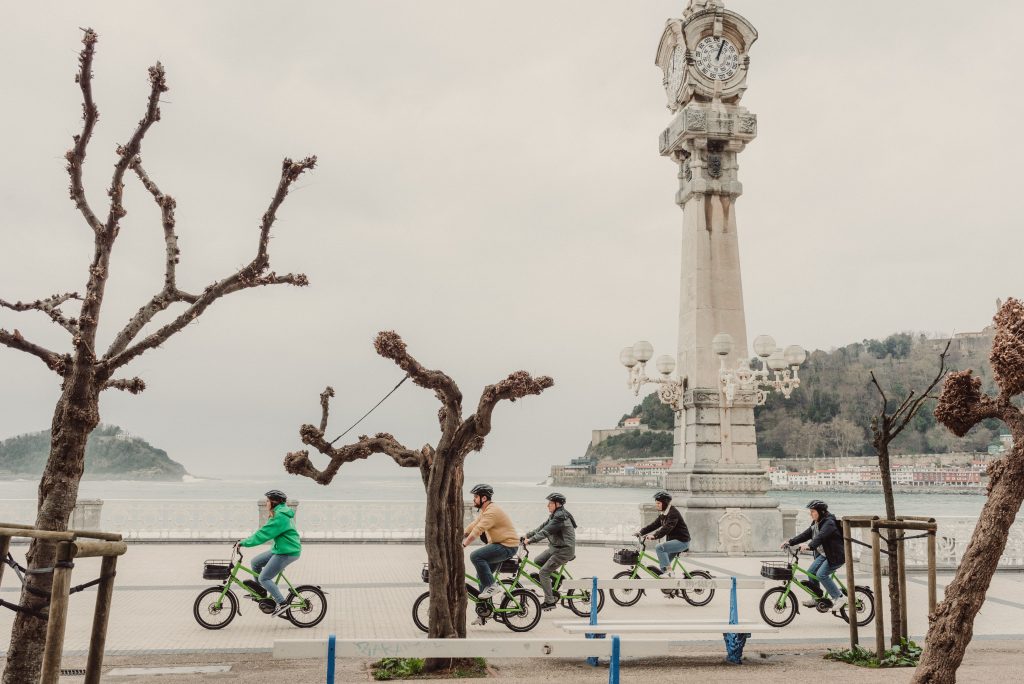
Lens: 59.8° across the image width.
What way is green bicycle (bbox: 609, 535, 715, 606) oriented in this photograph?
to the viewer's left

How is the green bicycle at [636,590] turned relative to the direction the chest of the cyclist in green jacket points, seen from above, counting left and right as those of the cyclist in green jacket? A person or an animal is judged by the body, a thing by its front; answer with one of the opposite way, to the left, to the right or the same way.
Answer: the same way

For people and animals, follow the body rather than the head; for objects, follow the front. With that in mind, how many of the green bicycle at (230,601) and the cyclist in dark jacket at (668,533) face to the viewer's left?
2

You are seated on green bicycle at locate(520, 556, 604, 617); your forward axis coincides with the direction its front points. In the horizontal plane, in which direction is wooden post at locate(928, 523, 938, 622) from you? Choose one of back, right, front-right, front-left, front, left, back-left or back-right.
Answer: back-left

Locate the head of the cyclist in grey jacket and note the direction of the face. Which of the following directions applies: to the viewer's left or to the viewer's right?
to the viewer's left

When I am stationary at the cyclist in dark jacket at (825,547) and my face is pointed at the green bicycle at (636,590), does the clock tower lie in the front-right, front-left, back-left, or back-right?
front-right

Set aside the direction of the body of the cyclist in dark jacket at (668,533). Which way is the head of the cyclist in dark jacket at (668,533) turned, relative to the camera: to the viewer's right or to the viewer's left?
to the viewer's left

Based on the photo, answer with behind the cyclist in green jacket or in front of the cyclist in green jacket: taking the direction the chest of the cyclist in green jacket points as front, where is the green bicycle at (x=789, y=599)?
behind

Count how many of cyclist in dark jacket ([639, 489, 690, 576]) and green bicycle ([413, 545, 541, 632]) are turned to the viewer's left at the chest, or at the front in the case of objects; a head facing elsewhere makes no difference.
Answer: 2

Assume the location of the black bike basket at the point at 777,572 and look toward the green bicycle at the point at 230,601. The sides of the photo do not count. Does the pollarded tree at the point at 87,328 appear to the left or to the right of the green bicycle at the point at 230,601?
left

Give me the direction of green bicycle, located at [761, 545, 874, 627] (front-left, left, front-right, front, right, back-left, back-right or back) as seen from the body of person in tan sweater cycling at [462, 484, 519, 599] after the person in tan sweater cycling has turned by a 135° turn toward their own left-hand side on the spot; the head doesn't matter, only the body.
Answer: front-left

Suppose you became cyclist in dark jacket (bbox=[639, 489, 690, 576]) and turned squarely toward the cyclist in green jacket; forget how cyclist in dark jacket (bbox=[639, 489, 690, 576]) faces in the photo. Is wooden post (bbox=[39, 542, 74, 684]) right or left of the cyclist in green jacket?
left

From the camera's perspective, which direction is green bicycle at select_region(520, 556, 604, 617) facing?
to the viewer's left

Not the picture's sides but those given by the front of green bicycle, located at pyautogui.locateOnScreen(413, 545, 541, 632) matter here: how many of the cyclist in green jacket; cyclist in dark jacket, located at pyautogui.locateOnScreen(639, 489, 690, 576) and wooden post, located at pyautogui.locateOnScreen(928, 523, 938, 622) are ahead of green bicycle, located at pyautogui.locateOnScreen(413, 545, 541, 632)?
1

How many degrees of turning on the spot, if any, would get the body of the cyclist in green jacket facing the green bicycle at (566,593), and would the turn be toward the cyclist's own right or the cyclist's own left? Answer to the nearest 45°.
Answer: approximately 180°

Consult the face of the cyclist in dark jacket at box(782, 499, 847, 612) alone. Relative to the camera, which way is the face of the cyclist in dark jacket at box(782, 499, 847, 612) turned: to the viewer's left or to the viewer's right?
to the viewer's left

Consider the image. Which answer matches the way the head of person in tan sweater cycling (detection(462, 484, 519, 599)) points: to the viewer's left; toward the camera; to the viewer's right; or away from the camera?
to the viewer's left

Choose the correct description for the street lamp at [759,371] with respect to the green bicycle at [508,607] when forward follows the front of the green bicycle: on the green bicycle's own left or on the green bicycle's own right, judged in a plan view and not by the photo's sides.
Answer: on the green bicycle's own right

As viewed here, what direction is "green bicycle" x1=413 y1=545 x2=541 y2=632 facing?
to the viewer's left

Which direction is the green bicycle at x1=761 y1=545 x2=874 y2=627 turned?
to the viewer's left

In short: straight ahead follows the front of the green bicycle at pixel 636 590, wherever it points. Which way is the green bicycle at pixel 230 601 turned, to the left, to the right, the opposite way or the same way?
the same way

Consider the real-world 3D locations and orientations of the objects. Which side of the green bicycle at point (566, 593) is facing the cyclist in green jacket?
front

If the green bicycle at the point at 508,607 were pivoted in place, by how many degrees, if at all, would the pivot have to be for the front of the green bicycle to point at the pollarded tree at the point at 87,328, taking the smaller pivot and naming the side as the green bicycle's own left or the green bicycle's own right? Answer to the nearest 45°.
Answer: approximately 45° to the green bicycle's own left
